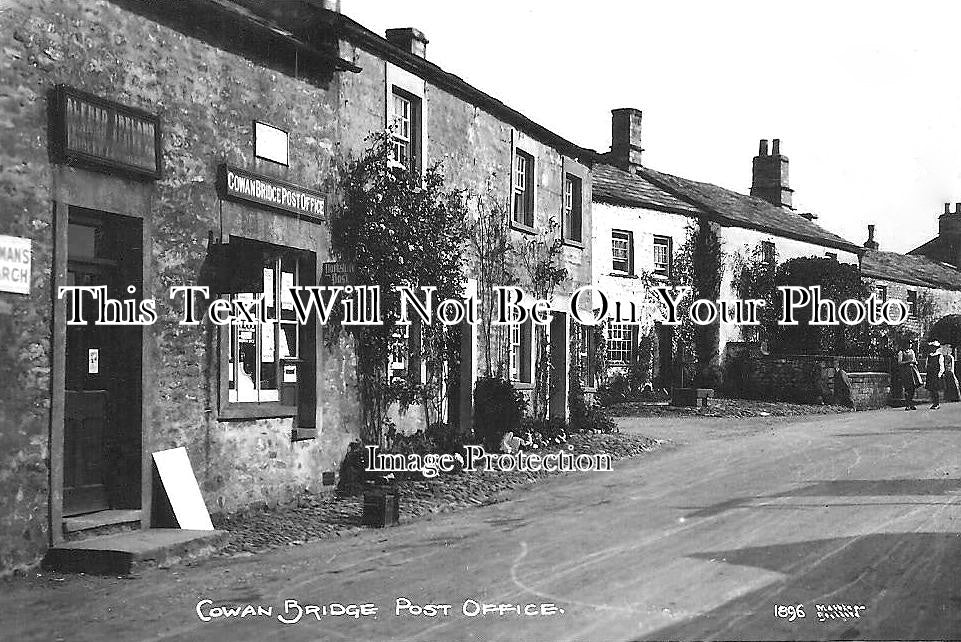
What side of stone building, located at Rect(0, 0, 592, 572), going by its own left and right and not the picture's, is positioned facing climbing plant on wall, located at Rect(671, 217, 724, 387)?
left

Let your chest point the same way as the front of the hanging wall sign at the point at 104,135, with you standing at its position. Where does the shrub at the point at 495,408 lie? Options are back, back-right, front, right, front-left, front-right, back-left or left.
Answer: left

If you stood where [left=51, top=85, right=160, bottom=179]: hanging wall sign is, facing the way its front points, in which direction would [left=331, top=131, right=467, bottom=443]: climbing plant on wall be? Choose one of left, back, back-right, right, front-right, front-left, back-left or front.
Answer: left

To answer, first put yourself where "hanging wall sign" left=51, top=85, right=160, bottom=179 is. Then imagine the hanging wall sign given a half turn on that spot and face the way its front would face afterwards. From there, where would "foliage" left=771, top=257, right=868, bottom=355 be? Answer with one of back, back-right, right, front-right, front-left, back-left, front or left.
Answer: right

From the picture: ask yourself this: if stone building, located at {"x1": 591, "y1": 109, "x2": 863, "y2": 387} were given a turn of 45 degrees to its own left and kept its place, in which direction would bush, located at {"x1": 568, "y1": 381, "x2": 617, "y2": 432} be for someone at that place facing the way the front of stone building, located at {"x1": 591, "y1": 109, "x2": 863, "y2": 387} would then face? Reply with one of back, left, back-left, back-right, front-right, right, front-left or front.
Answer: right

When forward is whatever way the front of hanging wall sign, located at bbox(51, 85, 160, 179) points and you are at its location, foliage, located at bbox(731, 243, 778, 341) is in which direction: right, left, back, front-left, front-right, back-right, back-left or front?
left

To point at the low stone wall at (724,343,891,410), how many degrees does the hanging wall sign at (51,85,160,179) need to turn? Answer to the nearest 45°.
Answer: approximately 90° to its left

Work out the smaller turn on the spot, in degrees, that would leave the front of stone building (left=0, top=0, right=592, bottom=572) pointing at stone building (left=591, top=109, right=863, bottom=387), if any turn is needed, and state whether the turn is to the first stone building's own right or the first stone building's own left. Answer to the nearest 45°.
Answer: approximately 90° to the first stone building's own left

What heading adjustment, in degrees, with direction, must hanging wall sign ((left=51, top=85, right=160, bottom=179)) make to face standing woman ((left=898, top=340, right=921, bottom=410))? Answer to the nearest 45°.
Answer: approximately 90° to its left

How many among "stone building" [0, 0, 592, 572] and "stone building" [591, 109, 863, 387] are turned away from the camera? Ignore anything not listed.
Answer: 0

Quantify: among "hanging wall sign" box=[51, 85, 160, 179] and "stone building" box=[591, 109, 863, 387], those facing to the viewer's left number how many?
0

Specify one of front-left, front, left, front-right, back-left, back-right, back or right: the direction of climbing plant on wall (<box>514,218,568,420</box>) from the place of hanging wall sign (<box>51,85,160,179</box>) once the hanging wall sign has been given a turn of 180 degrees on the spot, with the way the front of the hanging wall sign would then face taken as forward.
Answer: right

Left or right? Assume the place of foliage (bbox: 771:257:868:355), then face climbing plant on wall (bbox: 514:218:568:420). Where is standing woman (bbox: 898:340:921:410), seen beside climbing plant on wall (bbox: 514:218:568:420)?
left

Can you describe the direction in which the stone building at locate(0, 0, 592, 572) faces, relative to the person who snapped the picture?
facing the viewer and to the right of the viewer
